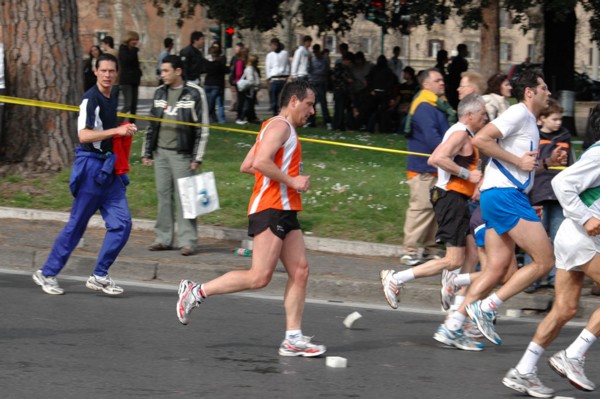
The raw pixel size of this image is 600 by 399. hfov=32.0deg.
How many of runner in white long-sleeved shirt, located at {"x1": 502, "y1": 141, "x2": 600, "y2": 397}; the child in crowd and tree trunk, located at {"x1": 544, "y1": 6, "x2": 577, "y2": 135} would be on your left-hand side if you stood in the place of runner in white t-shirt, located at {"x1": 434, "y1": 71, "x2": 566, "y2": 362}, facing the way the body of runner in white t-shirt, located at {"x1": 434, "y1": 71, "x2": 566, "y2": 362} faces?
2

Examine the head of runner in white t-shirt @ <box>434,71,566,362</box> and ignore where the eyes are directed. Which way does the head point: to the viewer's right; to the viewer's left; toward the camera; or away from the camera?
to the viewer's right

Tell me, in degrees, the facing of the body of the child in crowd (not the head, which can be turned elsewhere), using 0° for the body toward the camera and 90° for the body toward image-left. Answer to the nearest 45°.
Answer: approximately 45°

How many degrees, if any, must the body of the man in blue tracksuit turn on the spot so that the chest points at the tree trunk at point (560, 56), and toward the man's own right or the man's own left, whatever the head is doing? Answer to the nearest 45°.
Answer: approximately 90° to the man's own left

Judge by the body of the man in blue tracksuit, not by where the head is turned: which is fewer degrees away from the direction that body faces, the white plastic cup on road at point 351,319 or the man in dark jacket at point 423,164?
the white plastic cup on road

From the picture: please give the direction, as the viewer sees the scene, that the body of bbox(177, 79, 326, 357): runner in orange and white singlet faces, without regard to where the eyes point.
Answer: to the viewer's right

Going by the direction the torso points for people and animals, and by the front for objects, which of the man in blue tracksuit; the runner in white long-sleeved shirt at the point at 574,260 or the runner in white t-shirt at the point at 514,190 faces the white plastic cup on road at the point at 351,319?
the man in blue tracksuit

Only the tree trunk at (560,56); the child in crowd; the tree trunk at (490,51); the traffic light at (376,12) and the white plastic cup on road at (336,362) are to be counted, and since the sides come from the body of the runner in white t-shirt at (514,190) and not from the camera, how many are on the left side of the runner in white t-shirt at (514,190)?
4

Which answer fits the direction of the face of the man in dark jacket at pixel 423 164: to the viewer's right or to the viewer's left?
to the viewer's right
